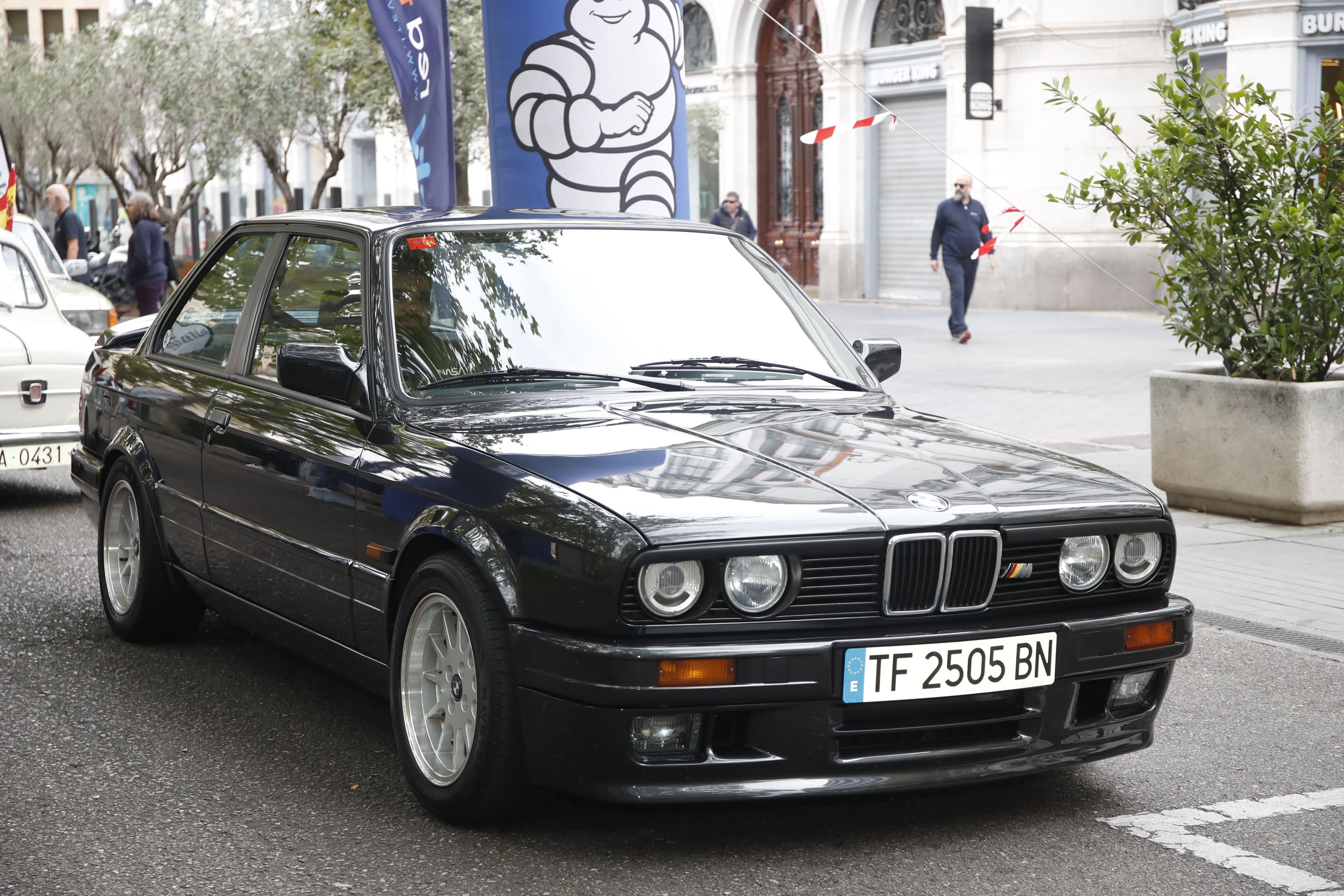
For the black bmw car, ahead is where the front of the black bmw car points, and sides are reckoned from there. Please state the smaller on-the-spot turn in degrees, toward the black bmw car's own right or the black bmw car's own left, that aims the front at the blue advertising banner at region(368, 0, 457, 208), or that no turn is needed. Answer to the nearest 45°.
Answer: approximately 135° to the black bmw car's own left

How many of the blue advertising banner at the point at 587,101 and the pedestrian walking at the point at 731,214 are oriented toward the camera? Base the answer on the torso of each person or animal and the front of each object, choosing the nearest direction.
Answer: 2

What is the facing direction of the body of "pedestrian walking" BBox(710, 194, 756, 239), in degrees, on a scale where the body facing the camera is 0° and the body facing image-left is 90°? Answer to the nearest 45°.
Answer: approximately 0°

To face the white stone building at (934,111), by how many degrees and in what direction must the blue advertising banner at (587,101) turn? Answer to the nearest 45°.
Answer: approximately 180°

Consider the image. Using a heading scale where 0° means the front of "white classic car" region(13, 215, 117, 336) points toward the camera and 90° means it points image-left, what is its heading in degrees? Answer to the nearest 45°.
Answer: approximately 315°

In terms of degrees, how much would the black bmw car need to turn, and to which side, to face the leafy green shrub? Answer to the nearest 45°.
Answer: approximately 90° to its left

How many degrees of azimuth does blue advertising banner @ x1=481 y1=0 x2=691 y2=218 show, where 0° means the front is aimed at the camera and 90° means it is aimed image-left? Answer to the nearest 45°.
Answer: approximately 0°
